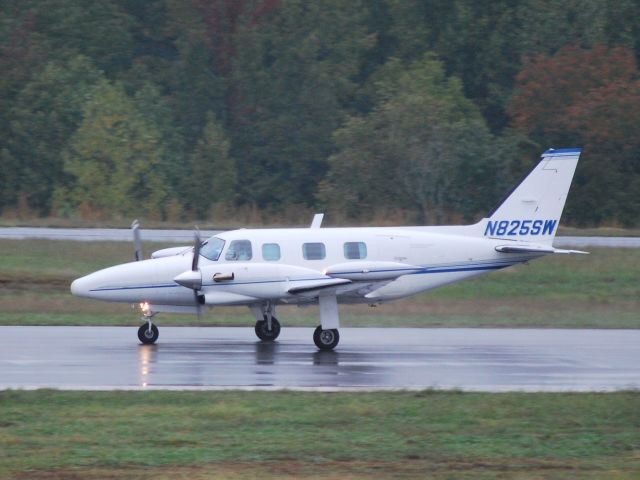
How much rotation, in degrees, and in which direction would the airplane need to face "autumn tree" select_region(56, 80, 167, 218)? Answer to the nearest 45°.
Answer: approximately 90° to its right

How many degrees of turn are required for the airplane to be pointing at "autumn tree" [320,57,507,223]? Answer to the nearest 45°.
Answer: approximately 90° to its right

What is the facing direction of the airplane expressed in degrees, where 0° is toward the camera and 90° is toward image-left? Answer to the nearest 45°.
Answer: approximately 90°
